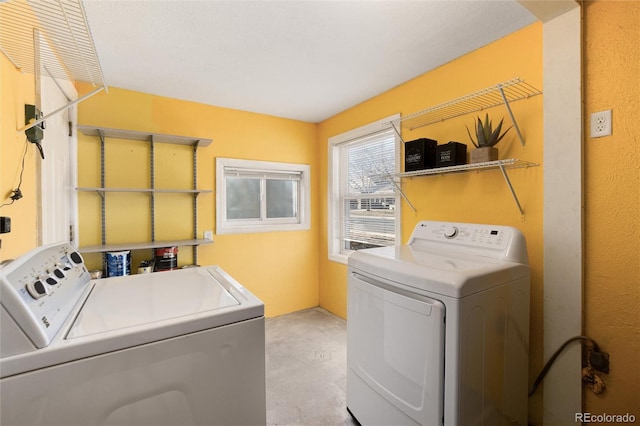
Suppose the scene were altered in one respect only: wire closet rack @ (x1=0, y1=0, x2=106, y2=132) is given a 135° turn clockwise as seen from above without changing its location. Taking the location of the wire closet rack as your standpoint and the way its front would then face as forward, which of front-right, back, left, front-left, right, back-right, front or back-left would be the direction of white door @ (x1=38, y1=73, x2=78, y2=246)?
back-right

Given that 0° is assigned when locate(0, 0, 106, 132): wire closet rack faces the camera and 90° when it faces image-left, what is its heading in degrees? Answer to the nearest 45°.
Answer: approximately 270°

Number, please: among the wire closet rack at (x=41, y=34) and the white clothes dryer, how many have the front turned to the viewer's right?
1

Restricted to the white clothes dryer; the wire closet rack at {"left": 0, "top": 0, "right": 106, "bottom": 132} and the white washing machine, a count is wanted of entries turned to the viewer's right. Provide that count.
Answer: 2

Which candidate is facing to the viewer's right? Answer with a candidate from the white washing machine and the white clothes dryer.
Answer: the white washing machine

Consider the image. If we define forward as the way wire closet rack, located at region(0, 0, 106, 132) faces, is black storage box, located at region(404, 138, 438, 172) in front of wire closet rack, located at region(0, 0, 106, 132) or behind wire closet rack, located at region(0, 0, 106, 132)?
in front

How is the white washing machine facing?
to the viewer's right

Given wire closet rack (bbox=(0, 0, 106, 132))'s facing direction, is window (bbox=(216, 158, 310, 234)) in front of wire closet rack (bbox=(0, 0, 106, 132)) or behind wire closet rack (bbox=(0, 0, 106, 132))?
in front

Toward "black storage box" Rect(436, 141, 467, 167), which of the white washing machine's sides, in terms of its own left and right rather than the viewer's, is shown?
front

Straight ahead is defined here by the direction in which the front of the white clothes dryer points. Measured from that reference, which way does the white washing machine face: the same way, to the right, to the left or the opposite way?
the opposite way

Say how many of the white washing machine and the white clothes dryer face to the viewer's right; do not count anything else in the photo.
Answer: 1

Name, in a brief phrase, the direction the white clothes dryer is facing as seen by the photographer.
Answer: facing the viewer and to the left of the viewer

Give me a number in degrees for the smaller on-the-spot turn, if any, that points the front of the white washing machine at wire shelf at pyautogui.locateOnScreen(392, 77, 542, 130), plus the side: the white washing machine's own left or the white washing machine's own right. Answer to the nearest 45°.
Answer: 0° — it already faces it
